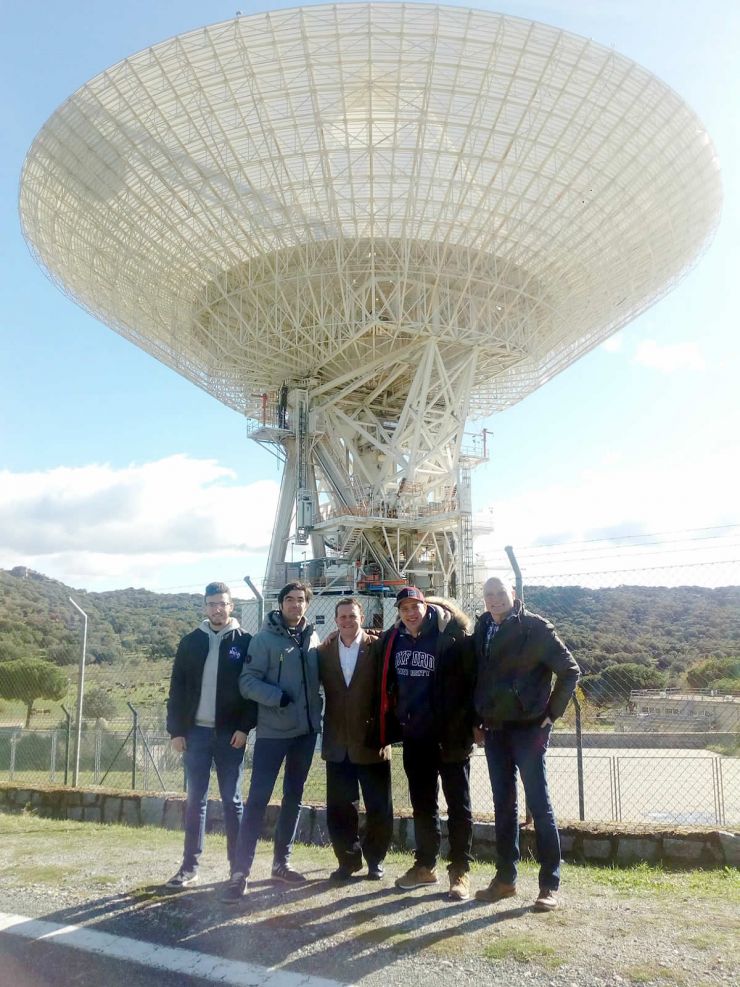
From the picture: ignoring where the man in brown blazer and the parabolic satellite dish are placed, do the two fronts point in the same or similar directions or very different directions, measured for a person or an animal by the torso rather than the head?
very different directions

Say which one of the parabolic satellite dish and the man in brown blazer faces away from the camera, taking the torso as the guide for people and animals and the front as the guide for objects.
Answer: the parabolic satellite dish

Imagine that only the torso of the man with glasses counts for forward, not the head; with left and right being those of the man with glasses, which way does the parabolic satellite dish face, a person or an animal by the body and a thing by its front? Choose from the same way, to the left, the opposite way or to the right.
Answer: the opposite way

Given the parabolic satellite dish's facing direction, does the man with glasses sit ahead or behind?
behind

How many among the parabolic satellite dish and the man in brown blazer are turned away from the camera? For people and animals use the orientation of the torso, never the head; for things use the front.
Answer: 1

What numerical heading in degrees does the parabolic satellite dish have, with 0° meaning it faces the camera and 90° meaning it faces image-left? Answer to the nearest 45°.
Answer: approximately 180°

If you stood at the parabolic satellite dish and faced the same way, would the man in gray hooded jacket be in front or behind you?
behind
